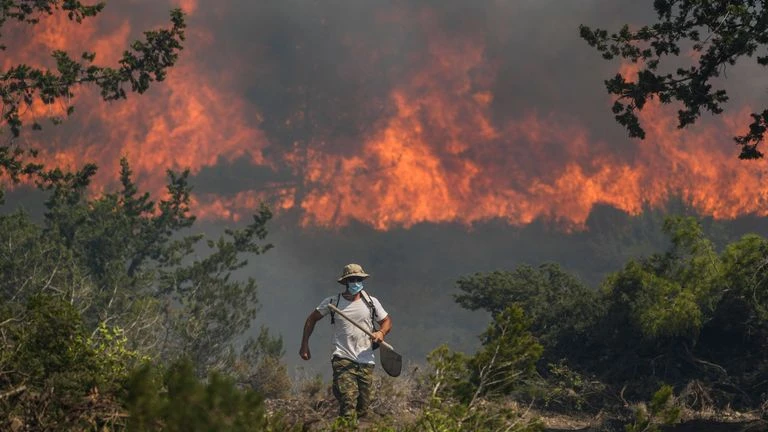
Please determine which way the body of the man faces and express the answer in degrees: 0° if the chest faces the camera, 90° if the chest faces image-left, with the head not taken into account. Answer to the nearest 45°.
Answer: approximately 0°
